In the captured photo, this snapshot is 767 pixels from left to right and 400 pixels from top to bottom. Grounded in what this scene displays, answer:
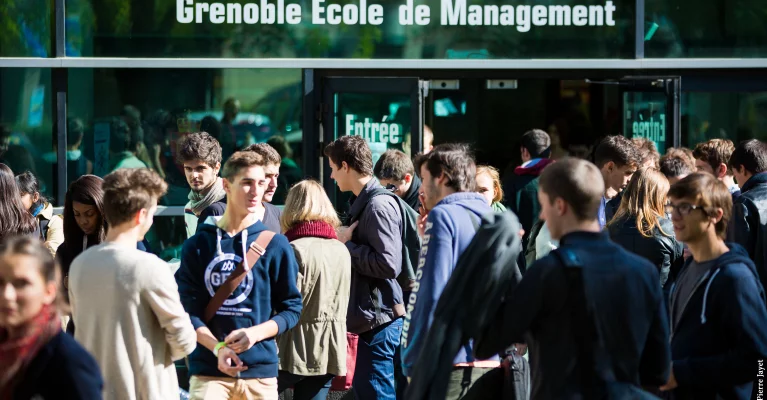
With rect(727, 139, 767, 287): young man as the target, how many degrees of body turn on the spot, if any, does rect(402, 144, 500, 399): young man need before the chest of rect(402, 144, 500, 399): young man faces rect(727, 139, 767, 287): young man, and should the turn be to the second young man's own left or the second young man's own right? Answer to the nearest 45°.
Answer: approximately 90° to the second young man's own right

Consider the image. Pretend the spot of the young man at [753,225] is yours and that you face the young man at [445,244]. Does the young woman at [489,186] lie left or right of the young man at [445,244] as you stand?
right

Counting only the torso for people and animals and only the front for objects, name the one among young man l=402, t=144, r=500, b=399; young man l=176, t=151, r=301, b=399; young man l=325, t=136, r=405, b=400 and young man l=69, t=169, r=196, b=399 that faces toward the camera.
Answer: young man l=176, t=151, r=301, b=399

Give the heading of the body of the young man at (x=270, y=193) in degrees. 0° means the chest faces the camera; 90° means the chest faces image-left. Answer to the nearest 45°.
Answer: approximately 315°

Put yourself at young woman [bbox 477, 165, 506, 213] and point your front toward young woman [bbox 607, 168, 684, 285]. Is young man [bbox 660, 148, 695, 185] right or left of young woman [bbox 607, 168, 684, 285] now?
left

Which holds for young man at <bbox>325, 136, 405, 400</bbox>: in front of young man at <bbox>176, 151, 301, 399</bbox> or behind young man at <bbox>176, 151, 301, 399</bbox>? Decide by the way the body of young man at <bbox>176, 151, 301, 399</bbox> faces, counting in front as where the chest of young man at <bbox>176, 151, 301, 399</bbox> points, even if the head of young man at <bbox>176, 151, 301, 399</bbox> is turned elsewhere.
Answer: behind

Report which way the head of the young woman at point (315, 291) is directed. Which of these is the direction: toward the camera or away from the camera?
away from the camera

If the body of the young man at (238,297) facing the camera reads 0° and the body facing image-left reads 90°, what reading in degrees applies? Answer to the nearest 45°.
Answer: approximately 0°

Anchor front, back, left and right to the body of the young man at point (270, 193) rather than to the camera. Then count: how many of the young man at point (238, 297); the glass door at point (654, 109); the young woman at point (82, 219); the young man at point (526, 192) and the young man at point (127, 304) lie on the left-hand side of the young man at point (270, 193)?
2

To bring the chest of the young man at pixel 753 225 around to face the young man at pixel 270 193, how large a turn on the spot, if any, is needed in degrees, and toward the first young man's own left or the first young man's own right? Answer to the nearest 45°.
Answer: approximately 45° to the first young man's own left

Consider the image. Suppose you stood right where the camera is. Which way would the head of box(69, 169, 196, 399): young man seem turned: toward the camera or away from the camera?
away from the camera

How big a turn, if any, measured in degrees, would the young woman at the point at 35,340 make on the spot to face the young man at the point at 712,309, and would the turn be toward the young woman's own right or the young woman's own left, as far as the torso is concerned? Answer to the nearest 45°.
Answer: approximately 135° to the young woman's own left

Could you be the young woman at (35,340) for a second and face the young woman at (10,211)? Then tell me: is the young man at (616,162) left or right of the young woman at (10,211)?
right

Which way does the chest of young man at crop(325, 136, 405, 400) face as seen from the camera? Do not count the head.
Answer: to the viewer's left
